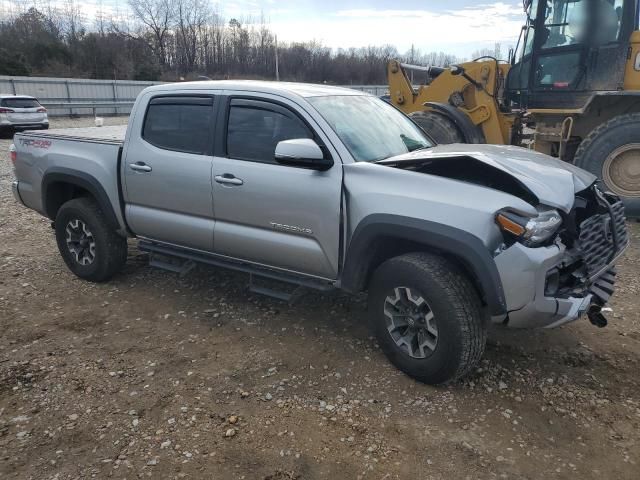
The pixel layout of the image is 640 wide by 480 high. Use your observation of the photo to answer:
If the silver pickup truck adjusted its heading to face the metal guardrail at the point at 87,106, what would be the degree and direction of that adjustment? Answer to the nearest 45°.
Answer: approximately 180°

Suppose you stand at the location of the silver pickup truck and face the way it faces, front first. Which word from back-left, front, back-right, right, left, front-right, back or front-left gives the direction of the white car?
back

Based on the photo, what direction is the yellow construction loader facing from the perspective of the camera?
to the viewer's left

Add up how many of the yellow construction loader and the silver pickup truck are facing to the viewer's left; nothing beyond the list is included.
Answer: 1

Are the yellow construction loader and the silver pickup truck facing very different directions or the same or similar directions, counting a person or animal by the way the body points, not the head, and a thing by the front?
very different directions

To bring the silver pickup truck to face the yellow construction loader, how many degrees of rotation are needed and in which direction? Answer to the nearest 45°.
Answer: approximately 90° to its left

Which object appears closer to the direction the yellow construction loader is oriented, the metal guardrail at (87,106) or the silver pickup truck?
the metal guardrail

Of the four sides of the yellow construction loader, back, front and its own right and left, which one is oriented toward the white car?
front

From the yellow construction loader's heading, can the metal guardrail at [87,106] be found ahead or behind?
ahead

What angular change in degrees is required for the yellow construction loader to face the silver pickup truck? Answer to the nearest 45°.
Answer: approximately 90° to its left

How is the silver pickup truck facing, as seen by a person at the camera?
facing the viewer and to the right of the viewer

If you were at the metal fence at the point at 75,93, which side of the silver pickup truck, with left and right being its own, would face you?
back

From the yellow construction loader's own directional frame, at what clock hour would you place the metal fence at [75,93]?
The metal fence is roughly at 1 o'clock from the yellow construction loader.
